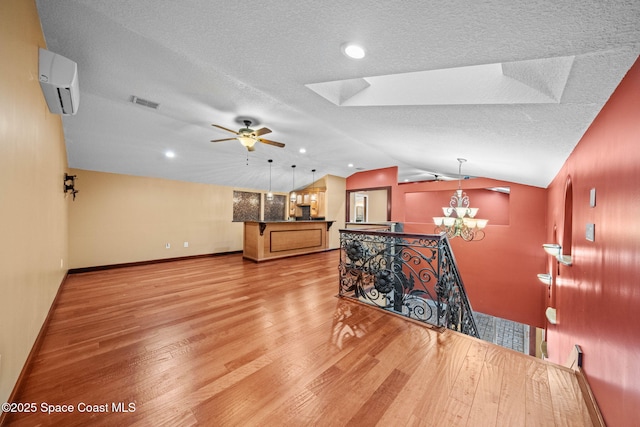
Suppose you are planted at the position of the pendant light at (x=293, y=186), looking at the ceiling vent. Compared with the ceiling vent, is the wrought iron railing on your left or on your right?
left

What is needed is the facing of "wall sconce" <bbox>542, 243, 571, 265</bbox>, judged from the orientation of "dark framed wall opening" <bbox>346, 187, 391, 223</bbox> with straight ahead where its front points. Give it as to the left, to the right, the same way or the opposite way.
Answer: to the right

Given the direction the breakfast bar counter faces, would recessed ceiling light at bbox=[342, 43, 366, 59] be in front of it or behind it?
in front

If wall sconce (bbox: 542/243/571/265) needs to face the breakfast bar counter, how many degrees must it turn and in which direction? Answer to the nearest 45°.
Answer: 0° — it already faces it

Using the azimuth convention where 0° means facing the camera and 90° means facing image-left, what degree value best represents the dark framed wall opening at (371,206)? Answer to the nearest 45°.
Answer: approximately 45°

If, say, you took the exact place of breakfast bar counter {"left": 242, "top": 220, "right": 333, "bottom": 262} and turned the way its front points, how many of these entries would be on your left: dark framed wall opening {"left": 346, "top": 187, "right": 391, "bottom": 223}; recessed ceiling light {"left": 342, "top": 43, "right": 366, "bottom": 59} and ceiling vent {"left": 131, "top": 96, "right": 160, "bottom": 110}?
1

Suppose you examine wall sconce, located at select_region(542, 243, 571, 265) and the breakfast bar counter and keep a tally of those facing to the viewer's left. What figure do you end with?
1

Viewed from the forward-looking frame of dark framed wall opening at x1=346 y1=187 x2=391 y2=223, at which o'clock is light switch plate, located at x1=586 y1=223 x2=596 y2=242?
The light switch plate is roughly at 10 o'clock from the dark framed wall opening.

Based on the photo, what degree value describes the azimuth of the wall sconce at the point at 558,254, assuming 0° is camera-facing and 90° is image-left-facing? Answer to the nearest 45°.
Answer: approximately 90°

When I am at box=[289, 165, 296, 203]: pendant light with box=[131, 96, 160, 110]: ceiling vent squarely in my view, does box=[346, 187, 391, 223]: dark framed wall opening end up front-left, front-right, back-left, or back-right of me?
back-left
